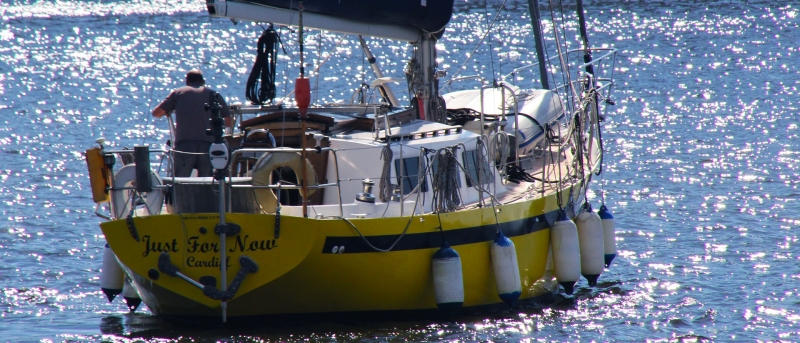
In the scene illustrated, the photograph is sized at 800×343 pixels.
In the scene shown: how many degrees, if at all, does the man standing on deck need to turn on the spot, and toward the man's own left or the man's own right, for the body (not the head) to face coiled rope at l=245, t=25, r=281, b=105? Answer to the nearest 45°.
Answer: approximately 45° to the man's own right

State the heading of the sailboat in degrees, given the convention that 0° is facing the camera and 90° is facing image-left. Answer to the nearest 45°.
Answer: approximately 225°

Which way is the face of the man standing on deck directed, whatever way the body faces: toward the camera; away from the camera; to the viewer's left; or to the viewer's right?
away from the camera

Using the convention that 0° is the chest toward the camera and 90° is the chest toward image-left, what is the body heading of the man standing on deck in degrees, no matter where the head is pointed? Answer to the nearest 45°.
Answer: approximately 180°

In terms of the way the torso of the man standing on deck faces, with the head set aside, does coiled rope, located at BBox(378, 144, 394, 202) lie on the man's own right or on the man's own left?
on the man's own right
